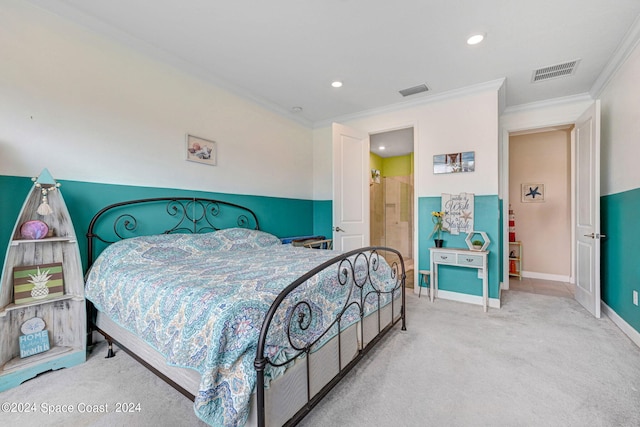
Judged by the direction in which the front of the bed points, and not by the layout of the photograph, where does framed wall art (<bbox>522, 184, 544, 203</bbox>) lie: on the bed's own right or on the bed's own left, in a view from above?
on the bed's own left

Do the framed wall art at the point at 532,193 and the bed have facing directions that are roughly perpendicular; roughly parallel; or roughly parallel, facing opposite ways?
roughly perpendicular

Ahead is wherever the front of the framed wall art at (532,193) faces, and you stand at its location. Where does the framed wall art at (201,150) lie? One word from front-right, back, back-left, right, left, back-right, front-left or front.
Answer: front-right

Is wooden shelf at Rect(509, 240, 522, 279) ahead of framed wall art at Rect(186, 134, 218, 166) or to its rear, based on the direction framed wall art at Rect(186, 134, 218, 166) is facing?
ahead

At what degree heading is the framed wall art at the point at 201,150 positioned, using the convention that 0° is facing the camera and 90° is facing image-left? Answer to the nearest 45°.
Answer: approximately 315°

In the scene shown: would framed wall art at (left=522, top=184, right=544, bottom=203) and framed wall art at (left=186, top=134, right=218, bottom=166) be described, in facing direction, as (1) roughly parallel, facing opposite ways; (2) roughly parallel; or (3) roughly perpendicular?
roughly perpendicular

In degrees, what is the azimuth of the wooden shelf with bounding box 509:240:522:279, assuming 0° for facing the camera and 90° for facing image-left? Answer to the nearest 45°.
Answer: approximately 0°

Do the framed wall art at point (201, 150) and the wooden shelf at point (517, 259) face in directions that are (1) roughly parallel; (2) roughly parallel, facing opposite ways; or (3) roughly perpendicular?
roughly perpendicular

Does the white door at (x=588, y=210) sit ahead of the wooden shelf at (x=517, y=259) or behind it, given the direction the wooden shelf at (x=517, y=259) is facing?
ahead

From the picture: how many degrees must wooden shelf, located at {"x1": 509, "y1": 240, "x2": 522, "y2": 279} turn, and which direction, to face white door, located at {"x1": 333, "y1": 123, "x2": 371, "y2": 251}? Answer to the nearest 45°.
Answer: approximately 45° to its right

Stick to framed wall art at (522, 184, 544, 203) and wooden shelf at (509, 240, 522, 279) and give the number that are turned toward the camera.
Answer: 2
